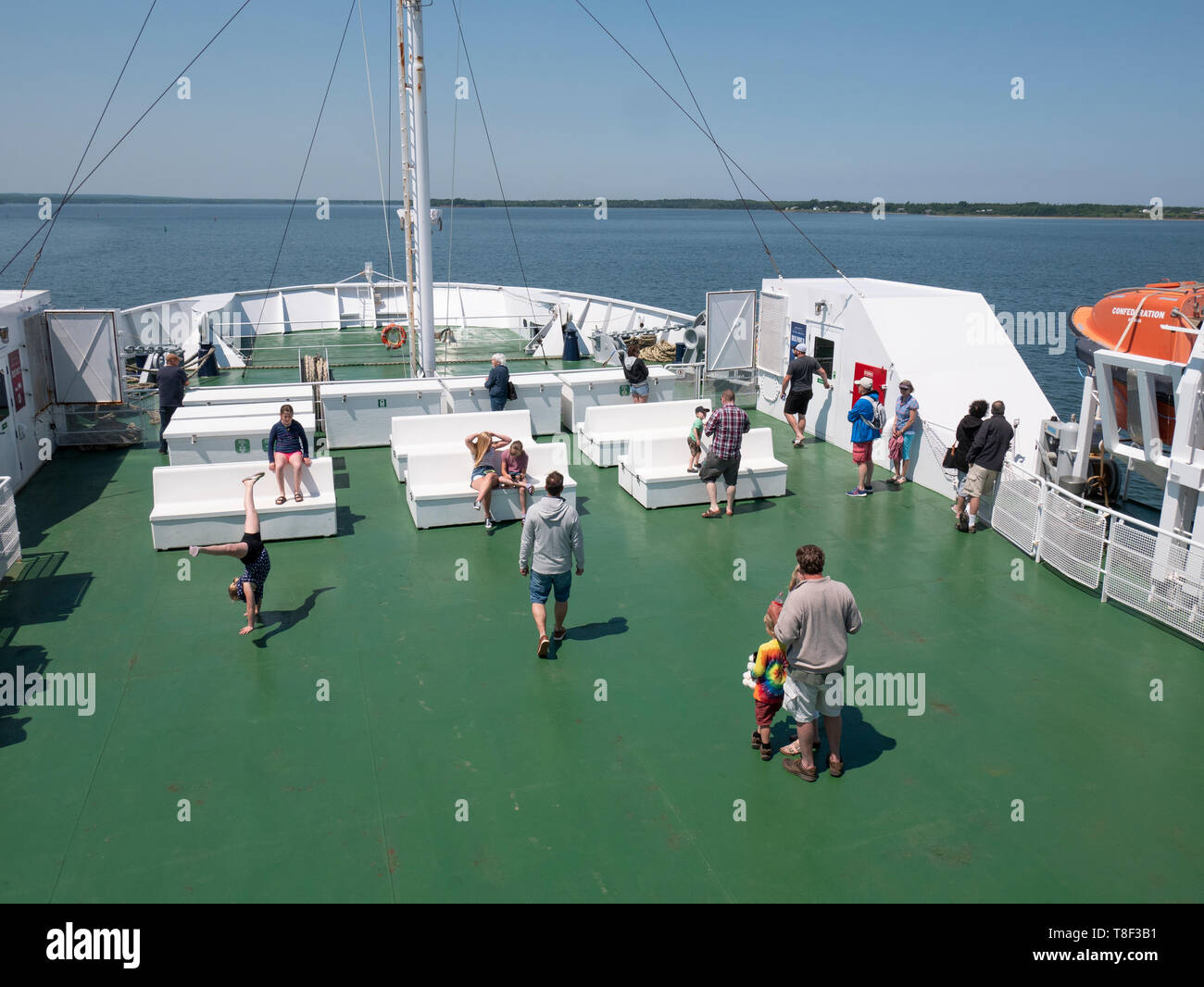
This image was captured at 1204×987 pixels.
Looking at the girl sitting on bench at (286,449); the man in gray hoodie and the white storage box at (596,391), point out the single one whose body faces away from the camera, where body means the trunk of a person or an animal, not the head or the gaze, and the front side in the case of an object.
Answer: the man in gray hoodie

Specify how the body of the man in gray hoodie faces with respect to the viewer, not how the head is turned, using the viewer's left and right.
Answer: facing away from the viewer

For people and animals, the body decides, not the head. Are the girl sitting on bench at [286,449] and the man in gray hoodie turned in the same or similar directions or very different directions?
very different directions

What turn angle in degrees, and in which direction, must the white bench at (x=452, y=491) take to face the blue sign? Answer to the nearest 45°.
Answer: approximately 135° to its left

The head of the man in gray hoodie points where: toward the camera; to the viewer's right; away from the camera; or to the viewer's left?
away from the camera

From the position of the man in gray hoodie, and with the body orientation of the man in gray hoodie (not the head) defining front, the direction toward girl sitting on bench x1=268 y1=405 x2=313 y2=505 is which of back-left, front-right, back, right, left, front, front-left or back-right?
front-left

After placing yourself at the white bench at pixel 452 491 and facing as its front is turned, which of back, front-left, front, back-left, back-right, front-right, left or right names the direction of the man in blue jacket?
left

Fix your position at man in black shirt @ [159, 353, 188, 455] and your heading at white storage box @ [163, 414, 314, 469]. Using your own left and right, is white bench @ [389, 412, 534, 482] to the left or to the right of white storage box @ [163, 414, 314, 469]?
left

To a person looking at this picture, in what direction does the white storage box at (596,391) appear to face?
facing the viewer

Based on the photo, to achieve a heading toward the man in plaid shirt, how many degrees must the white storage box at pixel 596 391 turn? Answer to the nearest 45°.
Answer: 0° — it already faces them

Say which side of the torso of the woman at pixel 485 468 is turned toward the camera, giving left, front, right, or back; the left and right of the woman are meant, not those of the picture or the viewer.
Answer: front

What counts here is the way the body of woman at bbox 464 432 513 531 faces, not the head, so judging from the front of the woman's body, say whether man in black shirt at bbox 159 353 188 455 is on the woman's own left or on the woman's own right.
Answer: on the woman's own right

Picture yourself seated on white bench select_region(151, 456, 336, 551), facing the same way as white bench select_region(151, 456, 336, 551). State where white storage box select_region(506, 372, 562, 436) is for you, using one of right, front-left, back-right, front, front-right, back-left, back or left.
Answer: back-left

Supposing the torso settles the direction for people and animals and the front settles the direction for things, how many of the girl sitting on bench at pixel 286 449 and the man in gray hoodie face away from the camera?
1

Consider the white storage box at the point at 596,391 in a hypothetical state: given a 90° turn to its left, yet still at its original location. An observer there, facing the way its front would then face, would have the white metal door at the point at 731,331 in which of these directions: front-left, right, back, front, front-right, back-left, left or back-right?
front-left
